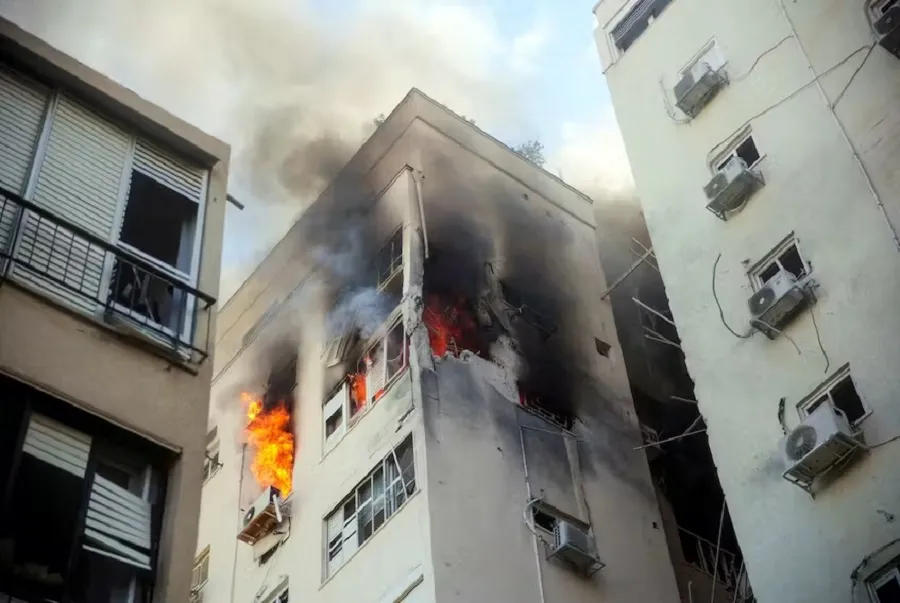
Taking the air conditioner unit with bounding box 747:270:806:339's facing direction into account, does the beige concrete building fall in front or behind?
in front

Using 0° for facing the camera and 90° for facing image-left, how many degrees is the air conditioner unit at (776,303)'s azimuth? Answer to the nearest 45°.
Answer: approximately 45°

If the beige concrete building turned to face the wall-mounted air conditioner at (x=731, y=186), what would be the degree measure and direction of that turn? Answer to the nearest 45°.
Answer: approximately 45° to its left

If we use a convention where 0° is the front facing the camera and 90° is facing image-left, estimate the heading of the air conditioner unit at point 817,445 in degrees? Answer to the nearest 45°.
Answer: approximately 45°

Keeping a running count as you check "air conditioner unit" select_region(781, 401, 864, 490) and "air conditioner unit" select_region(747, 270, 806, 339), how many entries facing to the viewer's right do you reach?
0

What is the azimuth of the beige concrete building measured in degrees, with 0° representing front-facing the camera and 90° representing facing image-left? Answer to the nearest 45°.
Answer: approximately 315°

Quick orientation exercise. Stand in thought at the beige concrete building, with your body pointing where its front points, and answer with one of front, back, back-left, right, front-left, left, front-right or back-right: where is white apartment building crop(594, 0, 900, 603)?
front-left

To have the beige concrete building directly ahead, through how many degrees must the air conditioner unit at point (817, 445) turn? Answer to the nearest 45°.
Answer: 0° — it already faces it

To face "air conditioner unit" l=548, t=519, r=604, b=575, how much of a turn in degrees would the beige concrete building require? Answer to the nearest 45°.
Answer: approximately 90° to its left
